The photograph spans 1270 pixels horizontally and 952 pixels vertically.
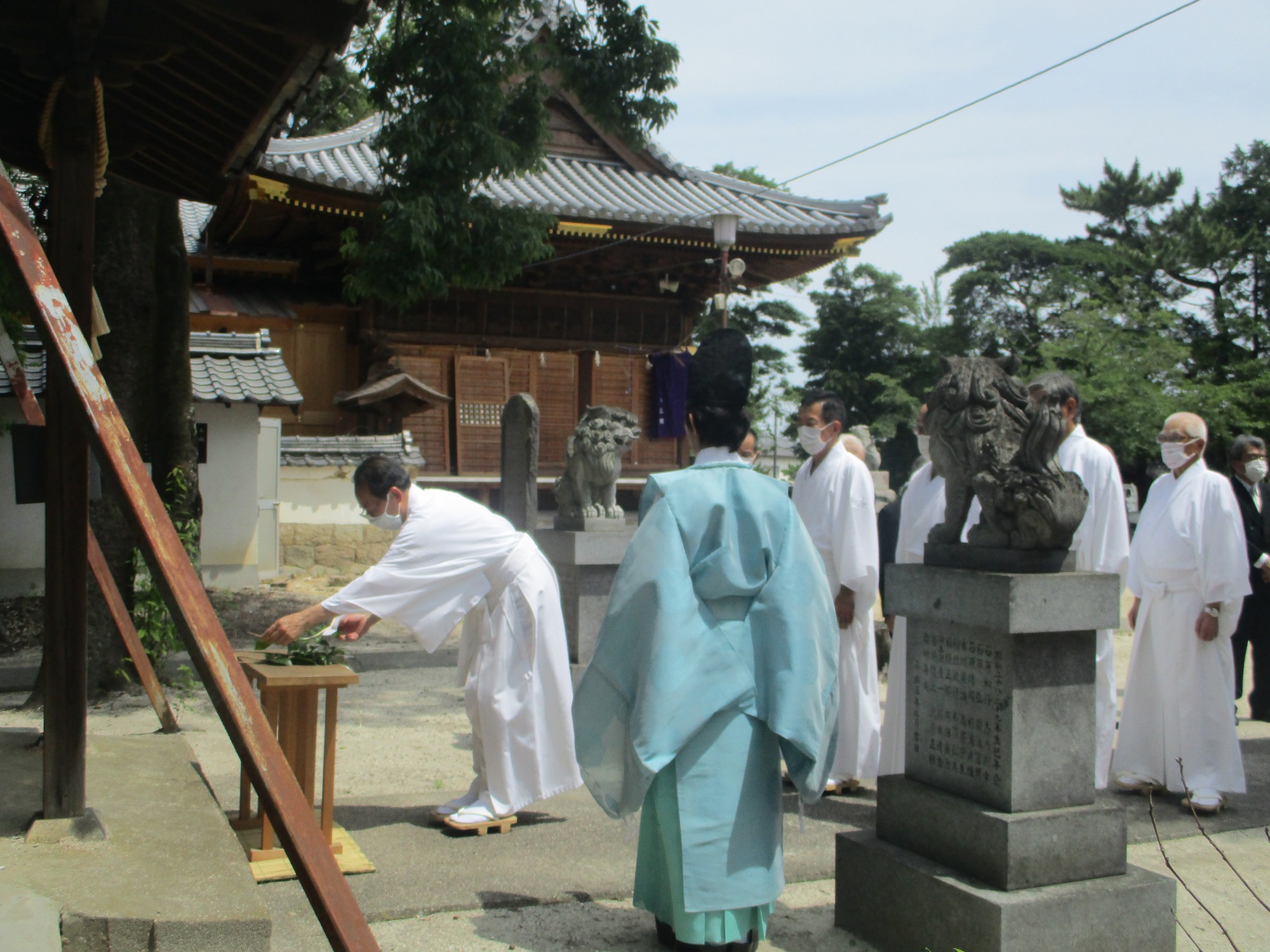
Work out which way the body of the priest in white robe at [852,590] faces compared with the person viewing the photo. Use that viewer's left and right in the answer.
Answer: facing the viewer and to the left of the viewer

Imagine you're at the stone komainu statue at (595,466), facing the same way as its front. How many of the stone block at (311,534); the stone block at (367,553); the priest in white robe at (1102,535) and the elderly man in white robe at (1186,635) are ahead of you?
2

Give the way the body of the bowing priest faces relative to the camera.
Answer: to the viewer's left

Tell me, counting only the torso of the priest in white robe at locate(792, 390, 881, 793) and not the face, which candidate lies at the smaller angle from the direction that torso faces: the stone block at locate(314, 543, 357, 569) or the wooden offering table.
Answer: the wooden offering table

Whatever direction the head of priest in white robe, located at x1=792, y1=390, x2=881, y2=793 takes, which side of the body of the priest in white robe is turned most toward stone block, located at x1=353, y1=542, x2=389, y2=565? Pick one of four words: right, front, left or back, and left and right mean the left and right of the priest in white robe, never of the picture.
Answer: right

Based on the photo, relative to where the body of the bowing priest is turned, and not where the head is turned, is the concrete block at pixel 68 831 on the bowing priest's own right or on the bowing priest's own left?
on the bowing priest's own left

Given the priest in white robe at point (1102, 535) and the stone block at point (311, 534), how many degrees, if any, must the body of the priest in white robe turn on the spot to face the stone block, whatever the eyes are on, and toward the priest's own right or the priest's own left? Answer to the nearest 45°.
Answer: approximately 45° to the priest's own right

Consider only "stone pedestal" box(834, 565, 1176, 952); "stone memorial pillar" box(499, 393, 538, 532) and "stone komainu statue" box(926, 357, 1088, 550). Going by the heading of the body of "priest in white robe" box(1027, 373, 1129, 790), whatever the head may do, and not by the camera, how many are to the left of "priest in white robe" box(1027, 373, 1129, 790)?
2

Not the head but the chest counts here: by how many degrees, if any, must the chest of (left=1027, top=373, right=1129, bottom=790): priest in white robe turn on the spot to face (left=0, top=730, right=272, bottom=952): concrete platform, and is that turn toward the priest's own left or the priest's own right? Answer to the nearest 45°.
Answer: approximately 45° to the priest's own left

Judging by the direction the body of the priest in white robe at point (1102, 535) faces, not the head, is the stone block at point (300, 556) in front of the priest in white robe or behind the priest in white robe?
in front

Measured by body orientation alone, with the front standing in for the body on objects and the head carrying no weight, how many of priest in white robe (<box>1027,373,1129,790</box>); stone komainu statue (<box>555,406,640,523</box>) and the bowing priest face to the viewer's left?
2

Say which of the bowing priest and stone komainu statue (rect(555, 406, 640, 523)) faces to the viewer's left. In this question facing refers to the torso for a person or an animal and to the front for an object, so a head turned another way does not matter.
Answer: the bowing priest

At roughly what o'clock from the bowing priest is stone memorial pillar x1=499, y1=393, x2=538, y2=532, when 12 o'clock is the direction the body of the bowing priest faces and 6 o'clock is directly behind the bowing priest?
The stone memorial pillar is roughly at 3 o'clock from the bowing priest.

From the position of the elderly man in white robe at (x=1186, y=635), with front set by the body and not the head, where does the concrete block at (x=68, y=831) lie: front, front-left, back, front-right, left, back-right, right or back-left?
front

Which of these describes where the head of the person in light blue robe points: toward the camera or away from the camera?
away from the camera

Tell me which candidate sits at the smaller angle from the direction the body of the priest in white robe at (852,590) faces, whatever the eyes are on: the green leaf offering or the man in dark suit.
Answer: the green leaf offering

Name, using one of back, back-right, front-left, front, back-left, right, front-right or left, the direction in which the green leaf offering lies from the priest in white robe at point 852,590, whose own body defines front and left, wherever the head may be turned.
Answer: front

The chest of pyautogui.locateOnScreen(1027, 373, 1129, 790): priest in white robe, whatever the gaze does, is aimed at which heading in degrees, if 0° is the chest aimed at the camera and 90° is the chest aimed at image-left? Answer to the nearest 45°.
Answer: approximately 90°
